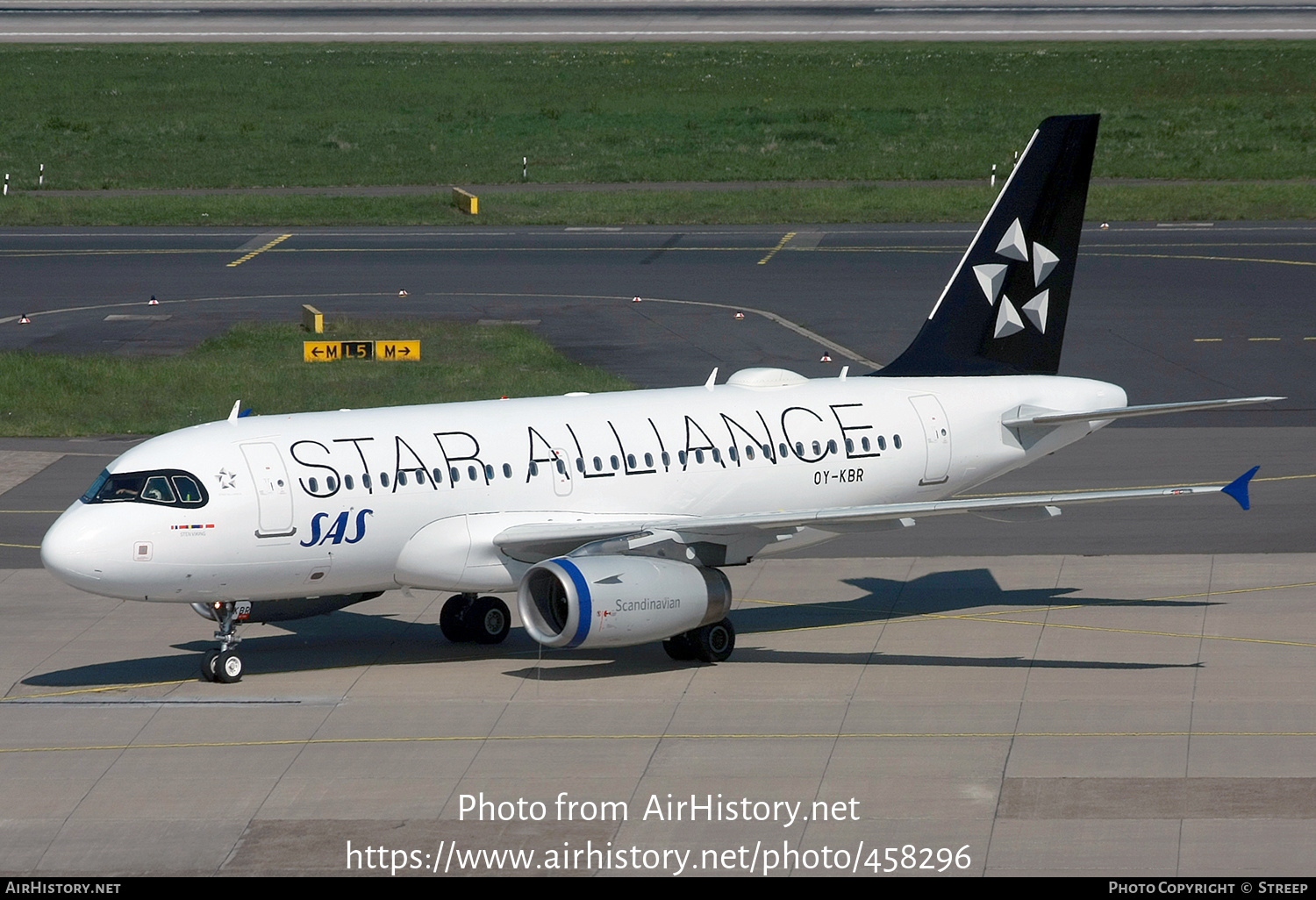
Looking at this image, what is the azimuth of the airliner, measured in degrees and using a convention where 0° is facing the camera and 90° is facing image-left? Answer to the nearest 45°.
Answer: approximately 45°
